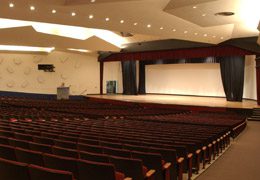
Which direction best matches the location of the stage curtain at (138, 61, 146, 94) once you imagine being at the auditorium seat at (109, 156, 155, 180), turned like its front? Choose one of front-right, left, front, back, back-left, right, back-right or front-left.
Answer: front-left

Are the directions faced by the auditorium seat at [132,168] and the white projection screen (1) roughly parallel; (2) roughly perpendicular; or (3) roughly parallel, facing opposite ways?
roughly parallel, facing opposite ways

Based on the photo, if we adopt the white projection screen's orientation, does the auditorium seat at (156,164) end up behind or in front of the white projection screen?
in front

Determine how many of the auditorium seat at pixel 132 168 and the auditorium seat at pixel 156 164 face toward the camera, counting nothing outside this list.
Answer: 0

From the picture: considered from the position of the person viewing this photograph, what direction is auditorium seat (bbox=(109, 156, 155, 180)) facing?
facing away from the viewer and to the right of the viewer

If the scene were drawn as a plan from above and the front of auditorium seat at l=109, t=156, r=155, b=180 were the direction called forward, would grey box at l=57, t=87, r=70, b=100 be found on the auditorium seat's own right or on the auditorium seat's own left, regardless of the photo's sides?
on the auditorium seat's own left

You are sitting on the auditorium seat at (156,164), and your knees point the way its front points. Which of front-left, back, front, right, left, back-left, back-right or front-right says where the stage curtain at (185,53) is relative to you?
front-left

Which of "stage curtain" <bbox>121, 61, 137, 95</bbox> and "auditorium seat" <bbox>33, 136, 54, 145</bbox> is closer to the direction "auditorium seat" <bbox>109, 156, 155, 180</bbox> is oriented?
the stage curtain

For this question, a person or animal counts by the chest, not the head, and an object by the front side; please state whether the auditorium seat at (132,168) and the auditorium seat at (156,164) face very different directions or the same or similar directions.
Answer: same or similar directions

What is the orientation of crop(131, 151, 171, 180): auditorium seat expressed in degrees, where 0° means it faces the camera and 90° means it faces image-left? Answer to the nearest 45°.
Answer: approximately 225°

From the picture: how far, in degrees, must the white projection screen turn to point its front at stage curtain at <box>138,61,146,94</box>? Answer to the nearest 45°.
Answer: approximately 45° to its right

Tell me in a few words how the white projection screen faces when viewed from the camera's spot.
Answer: facing the viewer and to the left of the viewer

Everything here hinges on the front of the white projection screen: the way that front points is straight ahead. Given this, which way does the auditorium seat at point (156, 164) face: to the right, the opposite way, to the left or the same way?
the opposite way
